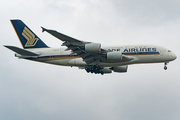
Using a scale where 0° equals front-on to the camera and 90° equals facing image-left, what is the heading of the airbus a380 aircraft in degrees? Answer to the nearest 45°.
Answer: approximately 270°
